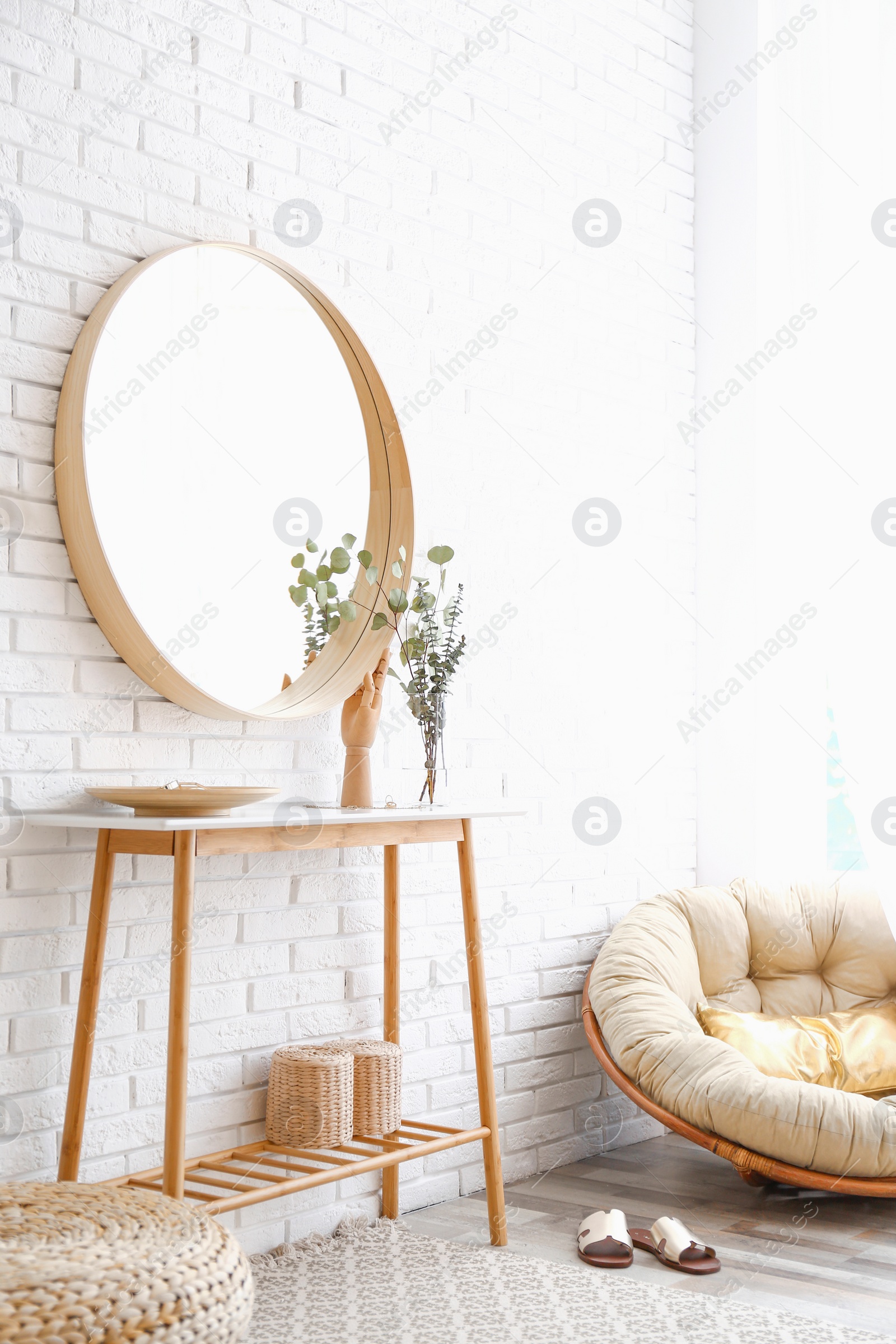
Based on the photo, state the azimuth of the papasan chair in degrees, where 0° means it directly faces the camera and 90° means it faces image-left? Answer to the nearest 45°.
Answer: approximately 0°
